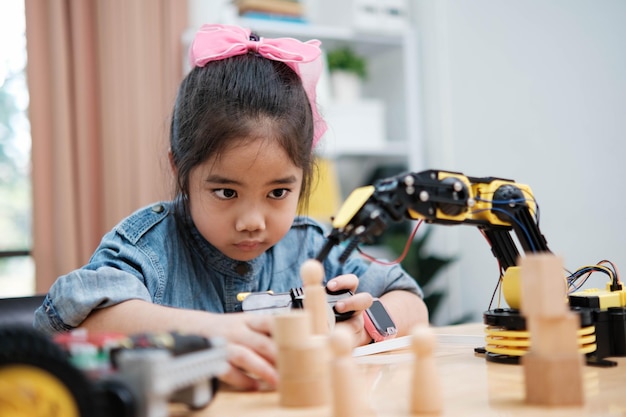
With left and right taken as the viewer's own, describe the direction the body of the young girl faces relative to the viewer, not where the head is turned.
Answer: facing the viewer and to the right of the viewer

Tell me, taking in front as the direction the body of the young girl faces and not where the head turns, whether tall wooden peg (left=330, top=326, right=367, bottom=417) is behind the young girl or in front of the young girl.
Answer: in front

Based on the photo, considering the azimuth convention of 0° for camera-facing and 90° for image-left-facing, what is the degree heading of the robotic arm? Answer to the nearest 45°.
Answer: approximately 90°

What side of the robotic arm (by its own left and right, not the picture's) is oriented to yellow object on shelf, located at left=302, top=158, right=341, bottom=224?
right

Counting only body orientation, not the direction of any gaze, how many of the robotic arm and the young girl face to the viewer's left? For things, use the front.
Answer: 1
